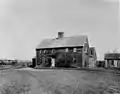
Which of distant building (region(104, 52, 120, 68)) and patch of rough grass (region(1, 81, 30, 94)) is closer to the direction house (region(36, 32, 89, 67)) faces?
the patch of rough grass

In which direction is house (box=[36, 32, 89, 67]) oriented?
toward the camera

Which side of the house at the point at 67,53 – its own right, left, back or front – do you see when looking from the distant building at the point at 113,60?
left

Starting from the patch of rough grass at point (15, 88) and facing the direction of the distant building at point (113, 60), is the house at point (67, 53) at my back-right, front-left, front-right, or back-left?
front-left

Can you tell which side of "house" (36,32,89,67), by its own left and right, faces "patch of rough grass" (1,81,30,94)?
front
